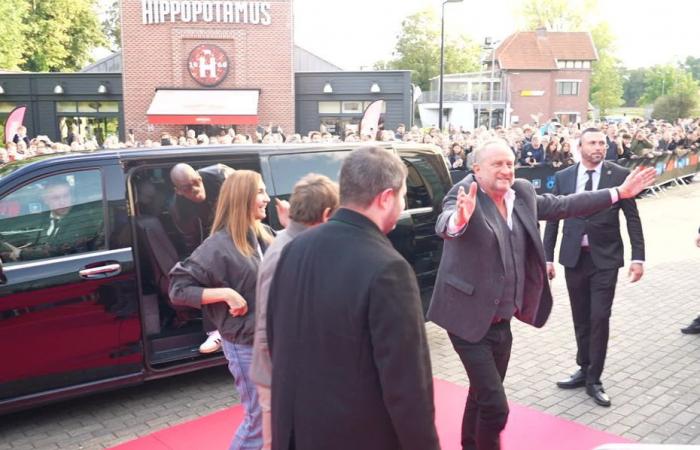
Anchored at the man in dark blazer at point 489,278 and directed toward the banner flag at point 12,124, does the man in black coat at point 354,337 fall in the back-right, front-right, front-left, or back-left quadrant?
back-left

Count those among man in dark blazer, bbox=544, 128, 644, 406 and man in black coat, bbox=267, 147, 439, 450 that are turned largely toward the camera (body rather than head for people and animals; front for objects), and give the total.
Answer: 1

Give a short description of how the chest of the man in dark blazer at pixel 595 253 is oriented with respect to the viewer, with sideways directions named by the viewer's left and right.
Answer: facing the viewer

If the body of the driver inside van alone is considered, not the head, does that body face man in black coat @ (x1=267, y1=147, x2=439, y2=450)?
no

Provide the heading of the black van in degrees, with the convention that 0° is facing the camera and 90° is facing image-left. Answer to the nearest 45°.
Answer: approximately 45°

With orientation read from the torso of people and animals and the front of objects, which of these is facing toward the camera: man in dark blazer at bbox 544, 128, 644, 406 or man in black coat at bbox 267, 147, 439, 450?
the man in dark blazer

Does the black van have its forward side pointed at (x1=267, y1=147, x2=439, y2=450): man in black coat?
no

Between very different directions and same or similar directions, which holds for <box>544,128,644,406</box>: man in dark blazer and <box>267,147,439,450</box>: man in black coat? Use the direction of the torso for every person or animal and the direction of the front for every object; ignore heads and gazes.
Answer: very different directions

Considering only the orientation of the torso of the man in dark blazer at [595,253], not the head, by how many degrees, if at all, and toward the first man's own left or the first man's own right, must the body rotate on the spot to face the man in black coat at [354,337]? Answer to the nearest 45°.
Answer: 0° — they already face them

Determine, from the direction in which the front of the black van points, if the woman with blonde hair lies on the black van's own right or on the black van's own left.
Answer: on the black van's own left

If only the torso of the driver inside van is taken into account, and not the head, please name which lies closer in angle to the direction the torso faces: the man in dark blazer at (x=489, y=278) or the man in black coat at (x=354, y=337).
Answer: the man in black coat

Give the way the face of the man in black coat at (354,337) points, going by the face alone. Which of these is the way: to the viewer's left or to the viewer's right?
to the viewer's right
